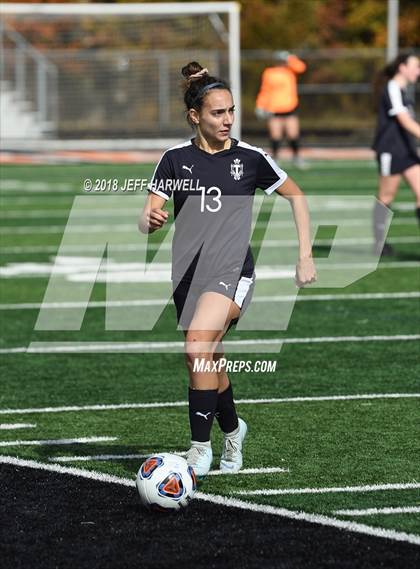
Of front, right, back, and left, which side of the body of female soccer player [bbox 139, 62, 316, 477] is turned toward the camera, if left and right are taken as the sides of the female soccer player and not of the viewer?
front

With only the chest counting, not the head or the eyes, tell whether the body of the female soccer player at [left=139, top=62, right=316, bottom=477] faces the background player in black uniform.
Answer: no

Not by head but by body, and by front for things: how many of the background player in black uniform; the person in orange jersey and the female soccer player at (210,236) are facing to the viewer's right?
1

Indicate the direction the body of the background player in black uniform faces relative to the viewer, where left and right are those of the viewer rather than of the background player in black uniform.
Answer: facing to the right of the viewer

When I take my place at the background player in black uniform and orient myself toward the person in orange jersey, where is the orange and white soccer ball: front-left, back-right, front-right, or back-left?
back-left

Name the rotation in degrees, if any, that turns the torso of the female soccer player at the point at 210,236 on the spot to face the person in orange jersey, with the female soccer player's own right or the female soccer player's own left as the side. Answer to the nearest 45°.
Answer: approximately 180°

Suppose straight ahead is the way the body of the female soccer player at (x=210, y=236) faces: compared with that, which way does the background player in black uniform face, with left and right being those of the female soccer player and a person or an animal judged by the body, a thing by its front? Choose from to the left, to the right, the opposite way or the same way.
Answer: to the left

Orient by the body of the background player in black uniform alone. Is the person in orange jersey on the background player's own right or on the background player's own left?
on the background player's own left
